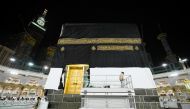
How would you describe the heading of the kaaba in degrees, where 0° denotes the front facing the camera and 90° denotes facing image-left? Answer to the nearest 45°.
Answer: approximately 0°
